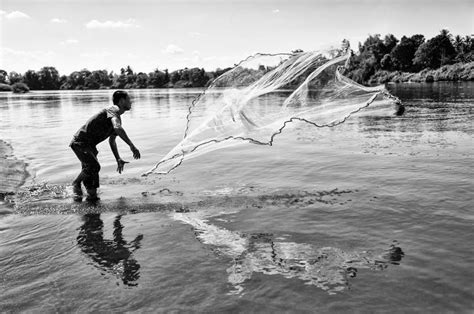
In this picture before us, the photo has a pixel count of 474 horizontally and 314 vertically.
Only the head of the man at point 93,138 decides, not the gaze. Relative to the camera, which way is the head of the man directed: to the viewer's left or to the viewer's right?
to the viewer's right

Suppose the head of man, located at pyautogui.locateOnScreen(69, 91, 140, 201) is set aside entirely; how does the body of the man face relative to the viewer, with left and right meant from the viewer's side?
facing to the right of the viewer
